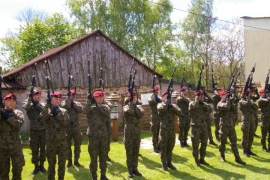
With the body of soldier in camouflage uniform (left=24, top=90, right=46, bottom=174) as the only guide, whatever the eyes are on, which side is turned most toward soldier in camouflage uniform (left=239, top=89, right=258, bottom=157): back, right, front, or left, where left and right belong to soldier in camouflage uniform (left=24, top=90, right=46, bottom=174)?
left

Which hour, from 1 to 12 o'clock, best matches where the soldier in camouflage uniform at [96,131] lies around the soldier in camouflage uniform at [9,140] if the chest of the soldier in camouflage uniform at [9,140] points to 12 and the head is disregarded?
the soldier in camouflage uniform at [96,131] is roughly at 9 o'clock from the soldier in camouflage uniform at [9,140].

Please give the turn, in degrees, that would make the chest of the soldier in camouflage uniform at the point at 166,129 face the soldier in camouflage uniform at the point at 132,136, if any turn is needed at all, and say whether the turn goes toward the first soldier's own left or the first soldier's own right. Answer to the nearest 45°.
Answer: approximately 90° to the first soldier's own right

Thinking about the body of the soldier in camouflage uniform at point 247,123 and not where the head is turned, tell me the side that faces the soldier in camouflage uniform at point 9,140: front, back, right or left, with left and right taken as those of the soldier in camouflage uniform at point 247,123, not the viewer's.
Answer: right

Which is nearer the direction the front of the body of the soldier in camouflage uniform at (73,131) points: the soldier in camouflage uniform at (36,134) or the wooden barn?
the soldier in camouflage uniform

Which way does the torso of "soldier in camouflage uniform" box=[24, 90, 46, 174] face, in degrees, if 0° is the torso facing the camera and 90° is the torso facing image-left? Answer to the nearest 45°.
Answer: approximately 0°

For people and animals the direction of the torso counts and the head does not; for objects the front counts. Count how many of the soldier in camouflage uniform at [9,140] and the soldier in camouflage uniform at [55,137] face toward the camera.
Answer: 2

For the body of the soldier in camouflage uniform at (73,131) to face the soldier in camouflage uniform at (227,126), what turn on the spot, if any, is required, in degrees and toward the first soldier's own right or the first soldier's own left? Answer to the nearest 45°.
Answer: approximately 90° to the first soldier's own left
